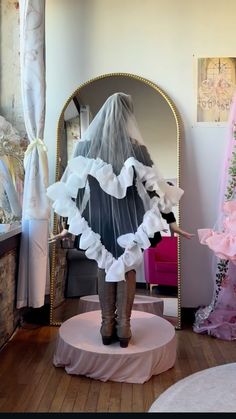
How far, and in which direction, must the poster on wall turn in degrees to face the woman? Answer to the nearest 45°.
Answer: approximately 45° to its right

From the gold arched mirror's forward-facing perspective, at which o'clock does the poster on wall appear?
The poster on wall is roughly at 9 o'clock from the gold arched mirror.

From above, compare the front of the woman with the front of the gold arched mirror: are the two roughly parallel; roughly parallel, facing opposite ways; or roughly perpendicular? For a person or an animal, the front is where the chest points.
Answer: roughly parallel, facing opposite ways

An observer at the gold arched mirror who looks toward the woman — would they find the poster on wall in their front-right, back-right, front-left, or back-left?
back-left

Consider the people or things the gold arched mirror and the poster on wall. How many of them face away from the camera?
0

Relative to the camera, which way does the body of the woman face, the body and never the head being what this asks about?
away from the camera

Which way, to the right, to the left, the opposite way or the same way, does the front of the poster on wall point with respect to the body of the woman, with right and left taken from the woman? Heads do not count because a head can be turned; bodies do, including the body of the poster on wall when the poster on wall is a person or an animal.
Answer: the opposite way

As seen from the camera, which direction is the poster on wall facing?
toward the camera

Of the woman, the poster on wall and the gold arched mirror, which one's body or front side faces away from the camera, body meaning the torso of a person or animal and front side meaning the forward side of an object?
the woman

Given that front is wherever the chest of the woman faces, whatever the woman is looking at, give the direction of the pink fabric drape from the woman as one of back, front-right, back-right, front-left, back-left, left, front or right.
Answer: front-right

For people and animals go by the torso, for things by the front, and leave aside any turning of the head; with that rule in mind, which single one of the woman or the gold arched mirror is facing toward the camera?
the gold arched mirror
